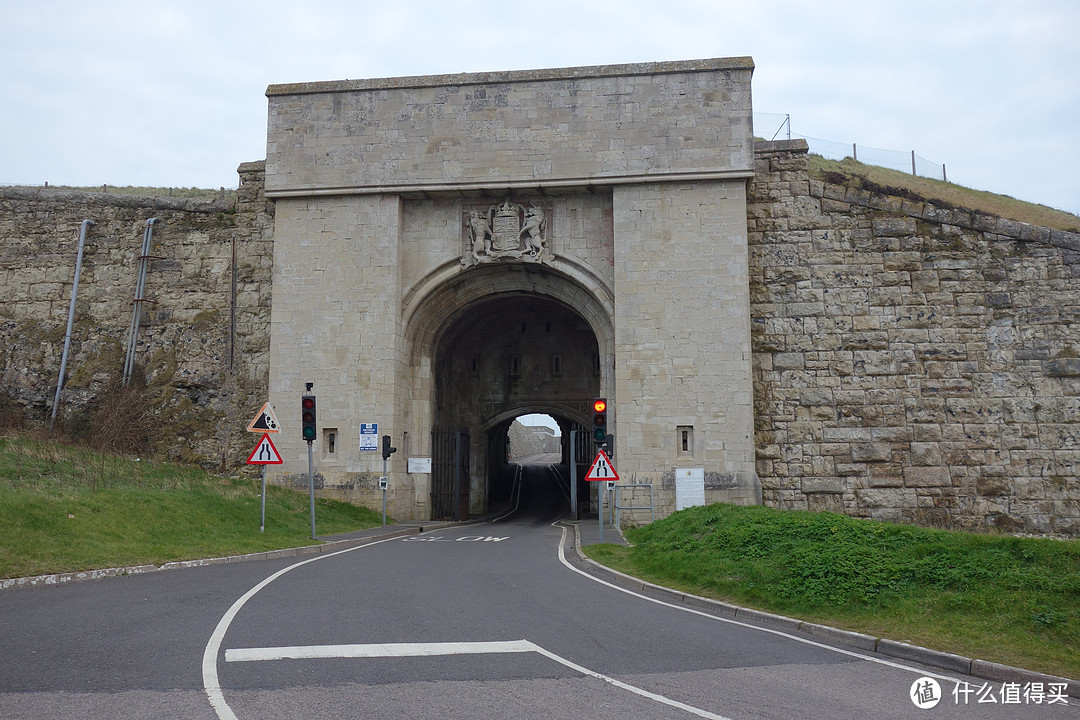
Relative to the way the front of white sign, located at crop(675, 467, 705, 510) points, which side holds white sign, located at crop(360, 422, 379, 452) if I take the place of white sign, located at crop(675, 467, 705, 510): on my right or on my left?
on my right

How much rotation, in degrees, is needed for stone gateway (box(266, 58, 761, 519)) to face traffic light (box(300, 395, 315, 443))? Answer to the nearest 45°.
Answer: approximately 45° to its right

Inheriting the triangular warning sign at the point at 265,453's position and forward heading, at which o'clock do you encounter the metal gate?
The metal gate is roughly at 7 o'clock from the triangular warning sign.

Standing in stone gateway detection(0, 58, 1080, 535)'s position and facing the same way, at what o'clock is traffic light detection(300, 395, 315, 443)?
The traffic light is roughly at 2 o'clock from the stone gateway.

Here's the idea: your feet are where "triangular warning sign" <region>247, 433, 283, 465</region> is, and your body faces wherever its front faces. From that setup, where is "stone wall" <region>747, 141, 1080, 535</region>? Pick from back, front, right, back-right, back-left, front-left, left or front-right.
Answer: left

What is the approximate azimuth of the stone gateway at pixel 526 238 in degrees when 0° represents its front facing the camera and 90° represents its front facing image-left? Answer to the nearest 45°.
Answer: approximately 0°

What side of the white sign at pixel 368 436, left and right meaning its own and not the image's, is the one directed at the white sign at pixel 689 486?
left

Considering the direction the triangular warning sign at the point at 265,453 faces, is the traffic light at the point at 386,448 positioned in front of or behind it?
behind
